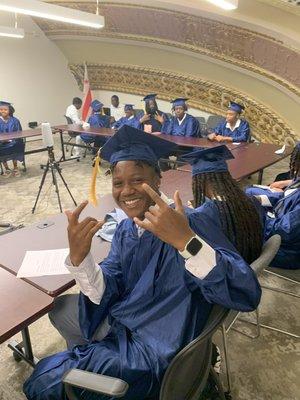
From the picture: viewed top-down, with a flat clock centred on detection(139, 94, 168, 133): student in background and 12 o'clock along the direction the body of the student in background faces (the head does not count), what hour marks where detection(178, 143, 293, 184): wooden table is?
The wooden table is roughly at 11 o'clock from the student in background.

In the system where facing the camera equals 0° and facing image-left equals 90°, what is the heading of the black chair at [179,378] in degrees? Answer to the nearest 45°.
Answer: approximately 90°

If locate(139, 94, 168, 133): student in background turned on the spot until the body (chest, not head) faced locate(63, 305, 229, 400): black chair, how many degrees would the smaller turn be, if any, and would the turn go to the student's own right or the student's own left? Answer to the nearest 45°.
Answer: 0° — they already face it

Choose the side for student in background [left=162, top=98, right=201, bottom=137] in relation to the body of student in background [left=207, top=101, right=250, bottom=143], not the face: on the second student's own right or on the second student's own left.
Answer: on the second student's own right

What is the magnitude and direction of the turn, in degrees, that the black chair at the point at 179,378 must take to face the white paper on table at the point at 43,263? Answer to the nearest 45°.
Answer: approximately 45° to its right

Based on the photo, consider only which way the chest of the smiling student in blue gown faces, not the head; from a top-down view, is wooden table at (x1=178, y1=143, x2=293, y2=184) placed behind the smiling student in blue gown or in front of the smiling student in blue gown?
behind
